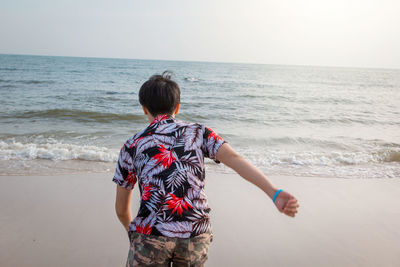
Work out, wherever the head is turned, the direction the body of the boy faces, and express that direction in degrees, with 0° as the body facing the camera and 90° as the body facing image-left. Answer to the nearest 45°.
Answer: approximately 180°

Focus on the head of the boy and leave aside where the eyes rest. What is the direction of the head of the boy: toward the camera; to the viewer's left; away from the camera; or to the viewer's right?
away from the camera

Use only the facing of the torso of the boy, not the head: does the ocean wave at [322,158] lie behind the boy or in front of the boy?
in front
